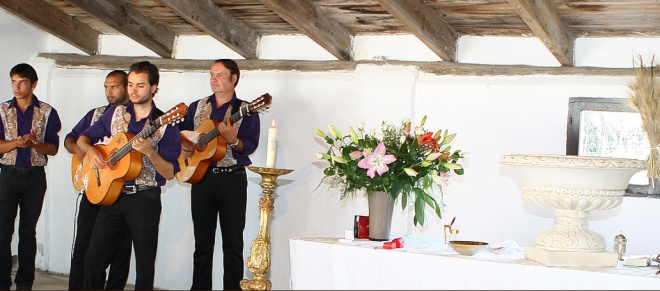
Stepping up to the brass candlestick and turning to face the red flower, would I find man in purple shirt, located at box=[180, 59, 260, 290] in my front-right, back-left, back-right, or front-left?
back-left

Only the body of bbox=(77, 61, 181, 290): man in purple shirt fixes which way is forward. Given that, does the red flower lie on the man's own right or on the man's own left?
on the man's own left

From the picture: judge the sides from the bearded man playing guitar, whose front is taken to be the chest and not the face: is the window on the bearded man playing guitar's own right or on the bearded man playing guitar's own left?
on the bearded man playing guitar's own left

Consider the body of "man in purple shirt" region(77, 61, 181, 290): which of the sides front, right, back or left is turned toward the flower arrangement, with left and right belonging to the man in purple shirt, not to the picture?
left

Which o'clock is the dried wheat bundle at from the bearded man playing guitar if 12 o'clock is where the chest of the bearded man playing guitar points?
The dried wheat bundle is roughly at 10 o'clock from the bearded man playing guitar.

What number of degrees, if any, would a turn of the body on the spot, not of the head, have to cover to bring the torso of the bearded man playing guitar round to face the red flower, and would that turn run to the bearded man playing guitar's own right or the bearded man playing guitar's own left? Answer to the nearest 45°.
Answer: approximately 45° to the bearded man playing guitar's own left

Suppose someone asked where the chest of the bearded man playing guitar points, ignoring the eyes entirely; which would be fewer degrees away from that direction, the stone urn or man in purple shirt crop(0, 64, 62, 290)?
the stone urn

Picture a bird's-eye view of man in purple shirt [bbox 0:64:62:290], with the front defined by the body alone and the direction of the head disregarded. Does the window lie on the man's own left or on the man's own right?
on the man's own left

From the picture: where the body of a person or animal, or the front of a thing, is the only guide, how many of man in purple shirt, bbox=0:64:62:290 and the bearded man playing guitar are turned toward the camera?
2

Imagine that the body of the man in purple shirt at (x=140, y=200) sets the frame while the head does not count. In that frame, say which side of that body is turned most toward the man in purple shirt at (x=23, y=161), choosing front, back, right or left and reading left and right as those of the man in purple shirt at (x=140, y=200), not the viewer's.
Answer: right
